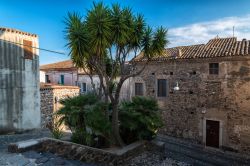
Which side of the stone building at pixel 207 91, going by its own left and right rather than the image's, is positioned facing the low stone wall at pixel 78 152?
front

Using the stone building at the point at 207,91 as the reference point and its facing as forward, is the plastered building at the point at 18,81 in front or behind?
in front

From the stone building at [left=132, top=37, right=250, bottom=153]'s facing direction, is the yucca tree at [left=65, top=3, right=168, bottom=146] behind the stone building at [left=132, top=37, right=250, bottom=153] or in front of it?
in front

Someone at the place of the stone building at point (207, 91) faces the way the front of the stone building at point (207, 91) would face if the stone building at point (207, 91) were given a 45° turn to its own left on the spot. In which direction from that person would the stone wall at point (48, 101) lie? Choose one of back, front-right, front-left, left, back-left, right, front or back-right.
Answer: right

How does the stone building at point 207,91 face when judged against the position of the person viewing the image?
facing the viewer and to the left of the viewer

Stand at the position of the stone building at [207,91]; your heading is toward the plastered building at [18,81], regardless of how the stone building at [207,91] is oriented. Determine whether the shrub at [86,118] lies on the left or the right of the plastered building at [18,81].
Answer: left

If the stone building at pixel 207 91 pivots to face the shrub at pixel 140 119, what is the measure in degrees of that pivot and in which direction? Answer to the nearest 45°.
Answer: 0° — it already faces it
